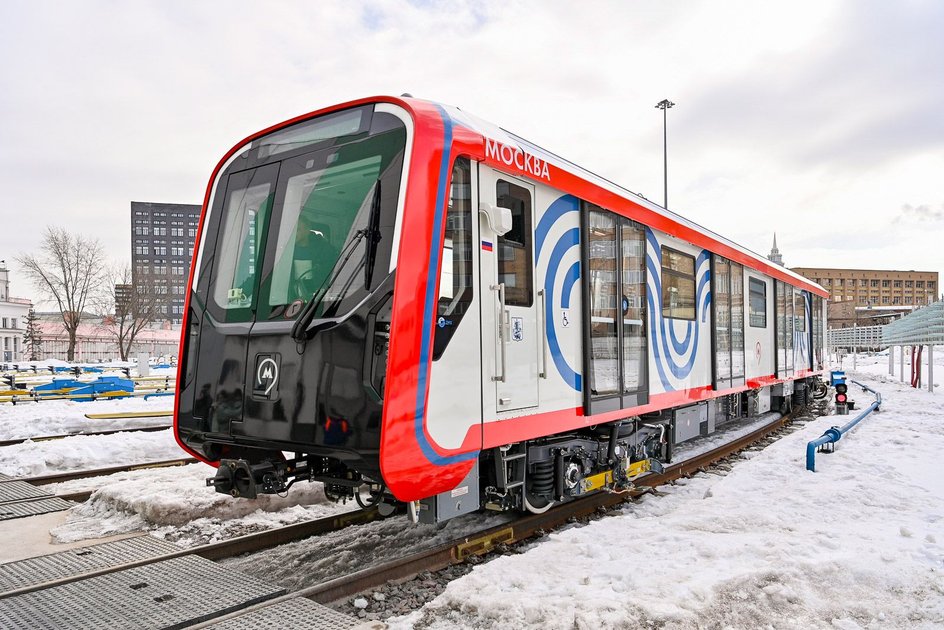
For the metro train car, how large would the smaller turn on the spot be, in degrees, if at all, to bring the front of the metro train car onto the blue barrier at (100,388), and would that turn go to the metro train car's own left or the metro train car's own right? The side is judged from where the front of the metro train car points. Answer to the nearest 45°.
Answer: approximately 90° to the metro train car's own right

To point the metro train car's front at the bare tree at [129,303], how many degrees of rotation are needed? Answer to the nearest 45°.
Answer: approximately 90° to its right

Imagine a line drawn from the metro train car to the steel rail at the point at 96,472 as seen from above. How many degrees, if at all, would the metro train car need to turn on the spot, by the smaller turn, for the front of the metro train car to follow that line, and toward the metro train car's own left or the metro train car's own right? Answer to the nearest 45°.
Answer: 0° — it already faces it

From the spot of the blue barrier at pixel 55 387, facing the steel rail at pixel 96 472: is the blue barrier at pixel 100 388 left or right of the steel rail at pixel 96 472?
left

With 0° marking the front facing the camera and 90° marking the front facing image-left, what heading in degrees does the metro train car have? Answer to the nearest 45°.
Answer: approximately 45°

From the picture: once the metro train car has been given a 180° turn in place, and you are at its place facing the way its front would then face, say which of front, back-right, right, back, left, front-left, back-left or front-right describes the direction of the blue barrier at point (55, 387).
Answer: left
